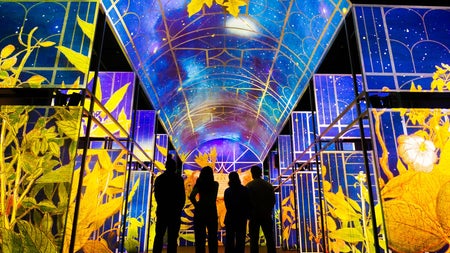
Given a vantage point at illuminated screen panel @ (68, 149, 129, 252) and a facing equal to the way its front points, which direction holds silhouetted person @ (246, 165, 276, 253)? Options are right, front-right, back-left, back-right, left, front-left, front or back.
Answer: front-left

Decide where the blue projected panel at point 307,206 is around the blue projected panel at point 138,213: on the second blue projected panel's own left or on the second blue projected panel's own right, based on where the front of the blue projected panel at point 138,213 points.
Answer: on the second blue projected panel's own left

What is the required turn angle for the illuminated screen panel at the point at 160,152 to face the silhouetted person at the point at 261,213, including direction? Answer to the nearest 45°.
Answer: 0° — it already faces them

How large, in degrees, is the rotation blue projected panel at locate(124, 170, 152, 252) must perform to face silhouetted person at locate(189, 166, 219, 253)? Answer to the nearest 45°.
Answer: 0° — it already faces them

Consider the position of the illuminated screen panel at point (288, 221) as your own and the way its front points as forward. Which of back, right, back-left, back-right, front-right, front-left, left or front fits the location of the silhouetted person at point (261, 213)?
front
